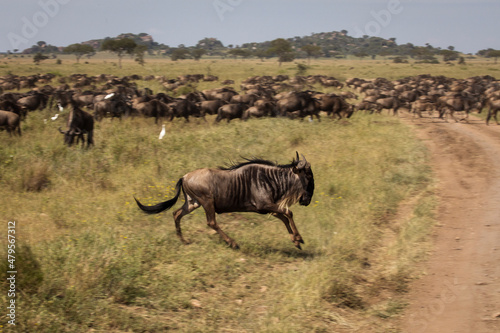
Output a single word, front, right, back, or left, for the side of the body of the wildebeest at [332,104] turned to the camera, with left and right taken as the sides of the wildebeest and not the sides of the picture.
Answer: right

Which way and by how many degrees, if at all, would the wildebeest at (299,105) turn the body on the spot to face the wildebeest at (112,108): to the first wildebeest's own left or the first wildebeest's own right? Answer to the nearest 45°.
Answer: approximately 180°

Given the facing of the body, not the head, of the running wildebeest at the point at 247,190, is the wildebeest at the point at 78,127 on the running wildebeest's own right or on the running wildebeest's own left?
on the running wildebeest's own left

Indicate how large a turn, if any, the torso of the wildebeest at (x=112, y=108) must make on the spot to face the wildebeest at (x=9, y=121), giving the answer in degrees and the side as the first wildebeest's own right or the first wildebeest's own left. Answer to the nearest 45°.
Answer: approximately 135° to the first wildebeest's own right

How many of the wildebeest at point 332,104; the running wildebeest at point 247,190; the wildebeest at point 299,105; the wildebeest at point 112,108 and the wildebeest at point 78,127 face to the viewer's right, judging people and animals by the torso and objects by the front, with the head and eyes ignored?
4

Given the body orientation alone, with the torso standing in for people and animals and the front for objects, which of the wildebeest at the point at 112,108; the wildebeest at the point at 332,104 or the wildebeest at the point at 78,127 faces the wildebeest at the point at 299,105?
the wildebeest at the point at 112,108

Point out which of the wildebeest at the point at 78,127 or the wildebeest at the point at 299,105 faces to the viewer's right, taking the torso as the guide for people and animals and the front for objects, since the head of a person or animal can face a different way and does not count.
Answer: the wildebeest at the point at 299,105

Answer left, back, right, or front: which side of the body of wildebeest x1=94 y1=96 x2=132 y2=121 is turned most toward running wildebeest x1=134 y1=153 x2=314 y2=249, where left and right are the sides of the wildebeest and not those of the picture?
right

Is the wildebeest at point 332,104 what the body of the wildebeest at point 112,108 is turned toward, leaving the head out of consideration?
yes

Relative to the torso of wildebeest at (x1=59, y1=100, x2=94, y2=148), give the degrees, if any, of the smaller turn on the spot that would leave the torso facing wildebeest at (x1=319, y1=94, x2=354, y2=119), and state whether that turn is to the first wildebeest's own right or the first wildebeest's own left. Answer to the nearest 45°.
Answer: approximately 135° to the first wildebeest's own left

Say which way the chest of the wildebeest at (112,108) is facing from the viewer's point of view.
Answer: to the viewer's right

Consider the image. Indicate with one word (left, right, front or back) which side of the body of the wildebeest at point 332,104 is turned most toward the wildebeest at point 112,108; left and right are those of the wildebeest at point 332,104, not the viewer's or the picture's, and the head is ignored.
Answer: back
